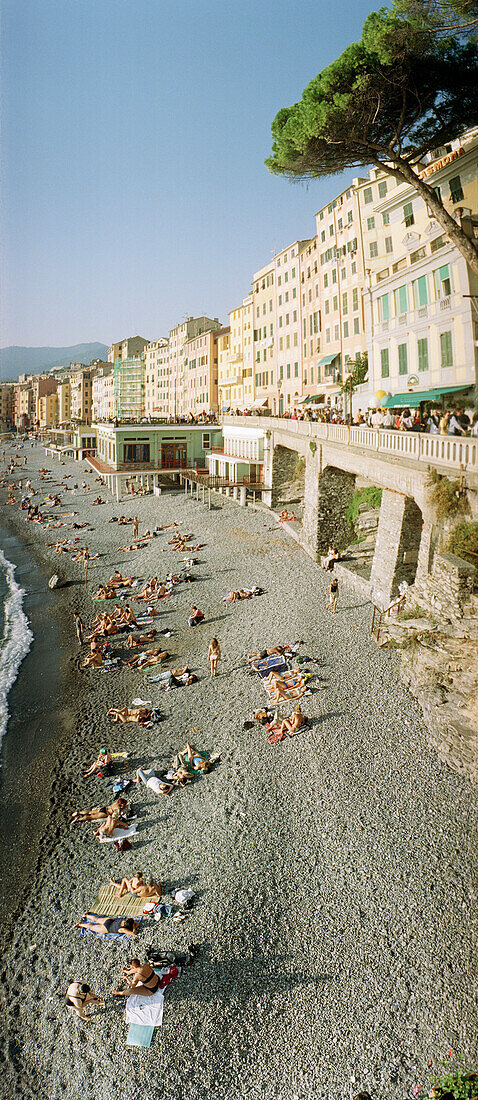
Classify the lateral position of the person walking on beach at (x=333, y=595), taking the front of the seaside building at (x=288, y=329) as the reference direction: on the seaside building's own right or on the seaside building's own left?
on the seaside building's own left

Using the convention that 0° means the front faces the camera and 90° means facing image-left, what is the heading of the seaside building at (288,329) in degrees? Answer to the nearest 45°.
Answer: approximately 45°

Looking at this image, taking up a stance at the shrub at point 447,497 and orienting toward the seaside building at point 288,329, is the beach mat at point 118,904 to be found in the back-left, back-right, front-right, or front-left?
back-left

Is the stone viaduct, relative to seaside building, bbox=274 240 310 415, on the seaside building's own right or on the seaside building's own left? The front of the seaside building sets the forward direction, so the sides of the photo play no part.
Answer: on the seaside building's own left
